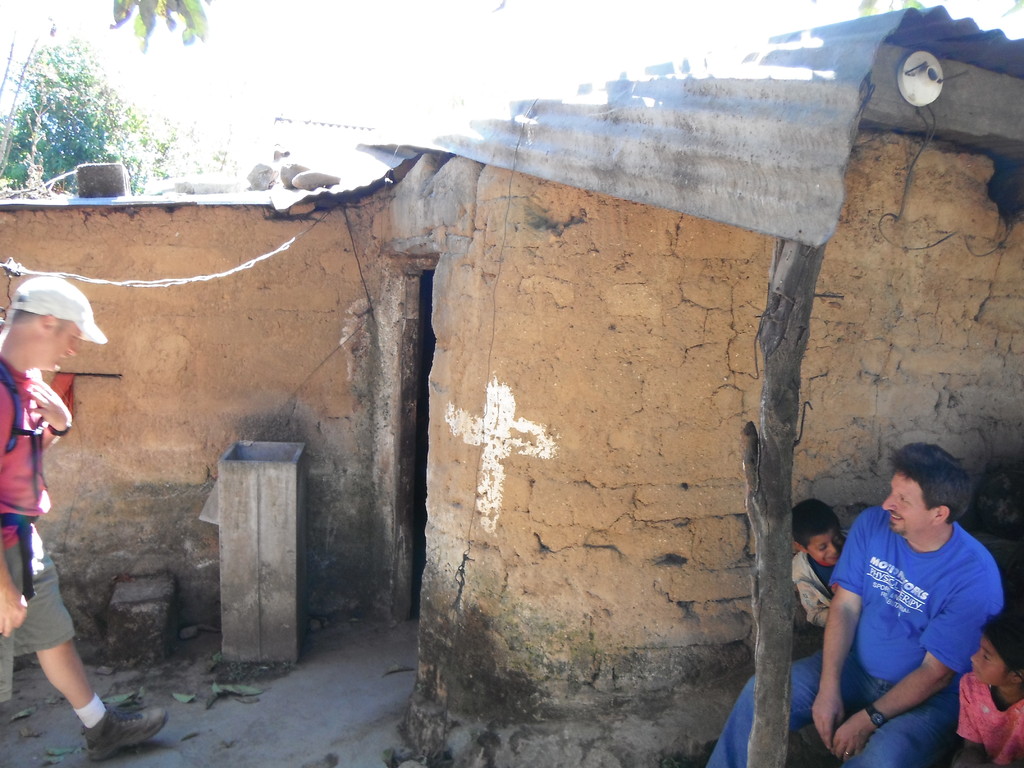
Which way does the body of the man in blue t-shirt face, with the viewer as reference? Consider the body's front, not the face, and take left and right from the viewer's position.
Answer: facing the viewer and to the left of the viewer

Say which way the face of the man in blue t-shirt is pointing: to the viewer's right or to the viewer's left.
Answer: to the viewer's left

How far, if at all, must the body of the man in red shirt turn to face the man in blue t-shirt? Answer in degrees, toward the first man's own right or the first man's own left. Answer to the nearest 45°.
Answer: approximately 45° to the first man's own right

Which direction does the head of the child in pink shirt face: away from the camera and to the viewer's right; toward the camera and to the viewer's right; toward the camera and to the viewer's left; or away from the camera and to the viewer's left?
toward the camera and to the viewer's left

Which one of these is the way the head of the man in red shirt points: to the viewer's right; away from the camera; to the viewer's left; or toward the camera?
to the viewer's right

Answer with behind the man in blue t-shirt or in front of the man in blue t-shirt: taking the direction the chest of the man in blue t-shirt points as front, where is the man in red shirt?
in front

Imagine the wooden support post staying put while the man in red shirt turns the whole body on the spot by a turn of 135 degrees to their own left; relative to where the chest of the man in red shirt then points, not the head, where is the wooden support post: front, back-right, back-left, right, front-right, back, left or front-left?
back

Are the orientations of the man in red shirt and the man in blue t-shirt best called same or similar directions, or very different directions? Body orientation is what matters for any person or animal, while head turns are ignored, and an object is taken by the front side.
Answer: very different directions

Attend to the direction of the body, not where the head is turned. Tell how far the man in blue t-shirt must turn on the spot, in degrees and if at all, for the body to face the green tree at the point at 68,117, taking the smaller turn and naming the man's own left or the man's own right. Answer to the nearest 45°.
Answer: approximately 90° to the man's own right

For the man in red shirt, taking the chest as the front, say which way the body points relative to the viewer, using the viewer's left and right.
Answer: facing to the right of the viewer
